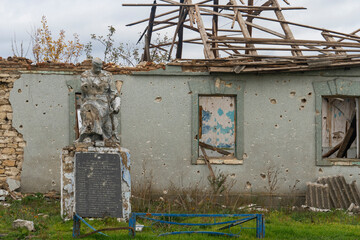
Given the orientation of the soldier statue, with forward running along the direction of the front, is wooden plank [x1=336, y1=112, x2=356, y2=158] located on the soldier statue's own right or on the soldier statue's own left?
on the soldier statue's own left

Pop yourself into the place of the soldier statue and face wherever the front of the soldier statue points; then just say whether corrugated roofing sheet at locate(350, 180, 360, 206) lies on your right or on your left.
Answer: on your left

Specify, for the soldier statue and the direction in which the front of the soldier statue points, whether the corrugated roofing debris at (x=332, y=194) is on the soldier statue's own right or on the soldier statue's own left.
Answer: on the soldier statue's own left

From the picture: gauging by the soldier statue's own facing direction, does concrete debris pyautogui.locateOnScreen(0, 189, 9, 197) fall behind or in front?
behind

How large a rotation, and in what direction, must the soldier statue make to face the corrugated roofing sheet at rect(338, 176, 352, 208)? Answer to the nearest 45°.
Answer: approximately 90° to its left

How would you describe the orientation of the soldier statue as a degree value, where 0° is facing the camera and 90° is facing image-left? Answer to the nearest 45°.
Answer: approximately 0°

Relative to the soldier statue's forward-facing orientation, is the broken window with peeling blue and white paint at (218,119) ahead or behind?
behind
